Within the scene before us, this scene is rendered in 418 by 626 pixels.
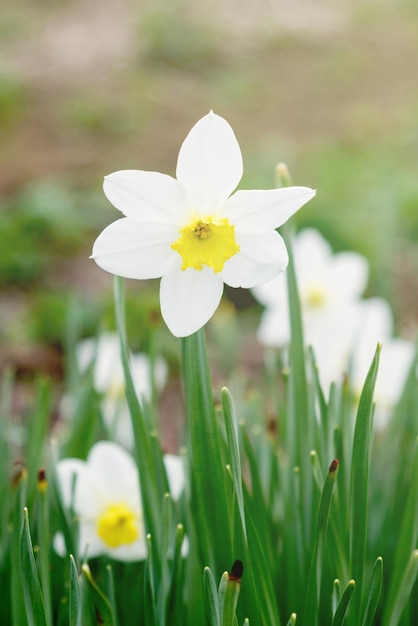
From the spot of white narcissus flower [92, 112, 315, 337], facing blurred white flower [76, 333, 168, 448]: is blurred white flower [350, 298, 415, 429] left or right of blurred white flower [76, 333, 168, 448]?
right

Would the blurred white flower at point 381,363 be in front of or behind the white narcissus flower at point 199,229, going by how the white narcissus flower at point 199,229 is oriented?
behind

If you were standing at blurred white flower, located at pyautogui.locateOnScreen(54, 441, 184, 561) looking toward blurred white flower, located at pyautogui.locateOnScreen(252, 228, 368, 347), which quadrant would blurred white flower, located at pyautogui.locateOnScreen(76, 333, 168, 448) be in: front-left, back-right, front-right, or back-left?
front-left

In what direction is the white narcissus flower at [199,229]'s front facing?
toward the camera

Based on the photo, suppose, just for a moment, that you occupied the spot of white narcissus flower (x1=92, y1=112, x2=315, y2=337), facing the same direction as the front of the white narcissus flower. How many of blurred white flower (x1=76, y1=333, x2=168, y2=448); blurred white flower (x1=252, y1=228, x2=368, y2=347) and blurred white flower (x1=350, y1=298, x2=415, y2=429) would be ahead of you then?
0

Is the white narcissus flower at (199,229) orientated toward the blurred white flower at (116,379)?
no

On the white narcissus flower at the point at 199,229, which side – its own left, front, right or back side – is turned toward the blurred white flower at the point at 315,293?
back
